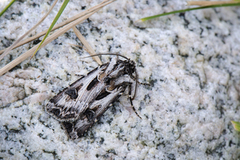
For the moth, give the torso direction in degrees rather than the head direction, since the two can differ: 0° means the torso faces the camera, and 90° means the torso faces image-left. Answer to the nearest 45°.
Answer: approximately 225°
